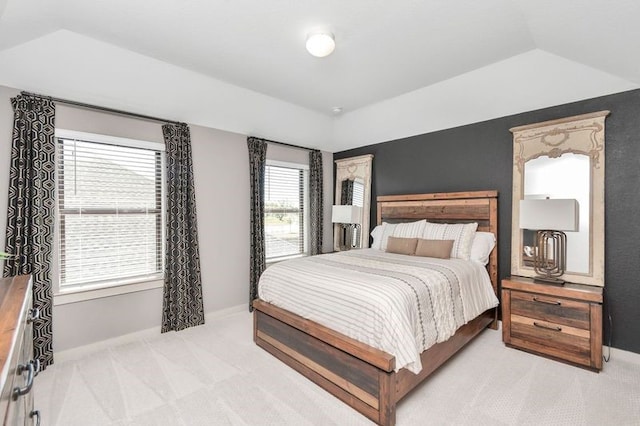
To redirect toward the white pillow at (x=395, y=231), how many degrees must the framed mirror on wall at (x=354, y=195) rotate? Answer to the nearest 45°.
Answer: approximately 90° to its left

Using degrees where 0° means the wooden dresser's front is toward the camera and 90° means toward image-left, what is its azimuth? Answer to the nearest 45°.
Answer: approximately 270°

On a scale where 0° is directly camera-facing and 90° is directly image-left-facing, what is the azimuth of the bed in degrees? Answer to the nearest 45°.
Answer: approximately 45°

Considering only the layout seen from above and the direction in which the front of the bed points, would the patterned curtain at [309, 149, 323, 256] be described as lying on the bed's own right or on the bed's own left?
on the bed's own right

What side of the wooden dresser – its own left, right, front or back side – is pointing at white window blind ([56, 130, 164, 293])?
left

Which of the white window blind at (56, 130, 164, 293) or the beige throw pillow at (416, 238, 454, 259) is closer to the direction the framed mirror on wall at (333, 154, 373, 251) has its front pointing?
the white window blind

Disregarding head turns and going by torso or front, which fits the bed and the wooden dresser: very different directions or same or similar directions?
very different directions

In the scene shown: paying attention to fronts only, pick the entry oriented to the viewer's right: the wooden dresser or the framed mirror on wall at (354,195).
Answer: the wooden dresser

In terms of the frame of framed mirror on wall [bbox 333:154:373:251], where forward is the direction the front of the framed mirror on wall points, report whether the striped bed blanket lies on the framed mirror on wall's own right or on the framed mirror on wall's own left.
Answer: on the framed mirror on wall's own left
